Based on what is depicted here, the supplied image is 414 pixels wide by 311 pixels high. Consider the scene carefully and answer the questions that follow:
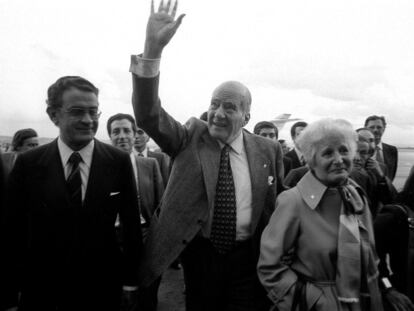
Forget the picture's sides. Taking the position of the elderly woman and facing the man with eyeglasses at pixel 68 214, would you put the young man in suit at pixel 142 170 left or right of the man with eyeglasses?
right

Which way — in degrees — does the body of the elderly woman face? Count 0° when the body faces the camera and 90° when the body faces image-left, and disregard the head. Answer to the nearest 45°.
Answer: approximately 315°

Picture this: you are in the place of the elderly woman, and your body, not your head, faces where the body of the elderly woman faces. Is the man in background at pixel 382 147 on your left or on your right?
on your left

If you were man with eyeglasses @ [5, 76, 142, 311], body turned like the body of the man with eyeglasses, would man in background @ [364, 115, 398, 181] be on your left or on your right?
on your left

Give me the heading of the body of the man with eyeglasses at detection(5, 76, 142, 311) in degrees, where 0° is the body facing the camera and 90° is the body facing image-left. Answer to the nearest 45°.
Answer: approximately 0°

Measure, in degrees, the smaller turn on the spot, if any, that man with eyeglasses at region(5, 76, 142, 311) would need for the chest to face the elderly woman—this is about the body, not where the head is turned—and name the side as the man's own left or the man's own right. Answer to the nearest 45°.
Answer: approximately 45° to the man's own left

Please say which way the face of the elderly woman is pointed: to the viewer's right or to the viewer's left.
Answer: to the viewer's right

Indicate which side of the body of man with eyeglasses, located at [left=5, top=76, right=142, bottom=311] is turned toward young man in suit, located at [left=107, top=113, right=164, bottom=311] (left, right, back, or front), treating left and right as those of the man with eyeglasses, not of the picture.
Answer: back

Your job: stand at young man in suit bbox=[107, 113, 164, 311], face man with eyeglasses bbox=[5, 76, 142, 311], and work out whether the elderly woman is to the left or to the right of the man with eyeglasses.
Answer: left

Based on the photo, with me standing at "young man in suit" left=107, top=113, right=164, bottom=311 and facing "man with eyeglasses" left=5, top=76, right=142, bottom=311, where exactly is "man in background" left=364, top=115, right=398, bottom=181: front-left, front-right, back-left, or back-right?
back-left
